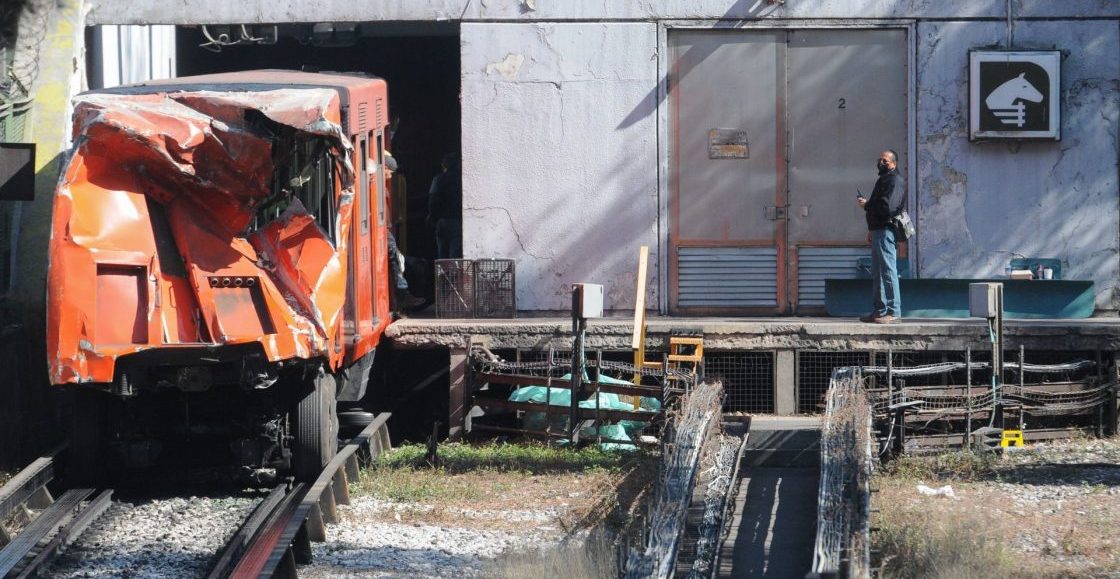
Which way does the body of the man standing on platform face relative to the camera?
to the viewer's left

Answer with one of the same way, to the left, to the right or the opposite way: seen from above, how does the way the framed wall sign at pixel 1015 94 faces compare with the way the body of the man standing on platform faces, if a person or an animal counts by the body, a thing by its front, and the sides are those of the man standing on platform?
to the left
